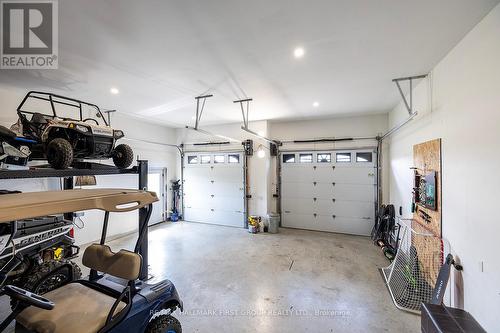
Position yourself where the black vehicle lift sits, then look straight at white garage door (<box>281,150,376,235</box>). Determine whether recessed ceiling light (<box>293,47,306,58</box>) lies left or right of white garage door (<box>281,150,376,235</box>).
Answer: right

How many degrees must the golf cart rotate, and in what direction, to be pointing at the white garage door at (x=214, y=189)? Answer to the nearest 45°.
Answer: approximately 180°

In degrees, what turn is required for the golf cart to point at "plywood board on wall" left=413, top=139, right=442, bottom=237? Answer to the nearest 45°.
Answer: approximately 135° to its left

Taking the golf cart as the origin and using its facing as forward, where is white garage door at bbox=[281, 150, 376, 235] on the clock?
The white garage door is roughly at 7 o'clock from the golf cart.
